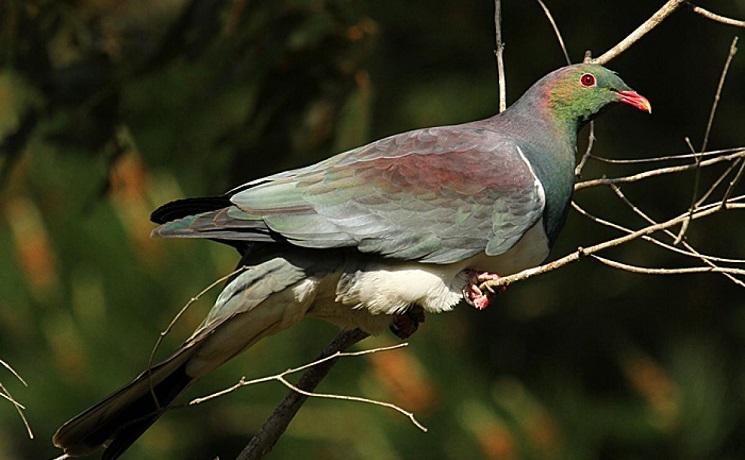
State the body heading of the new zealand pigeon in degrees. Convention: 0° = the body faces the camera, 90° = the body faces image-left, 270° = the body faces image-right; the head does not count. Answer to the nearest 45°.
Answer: approximately 270°
